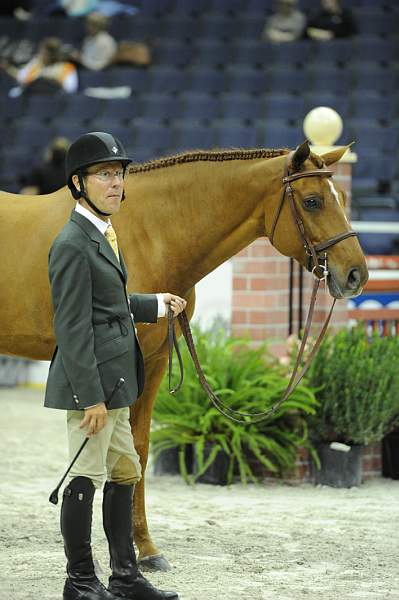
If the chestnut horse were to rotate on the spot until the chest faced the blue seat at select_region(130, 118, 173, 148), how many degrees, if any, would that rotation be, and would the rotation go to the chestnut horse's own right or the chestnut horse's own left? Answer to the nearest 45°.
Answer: approximately 90° to the chestnut horse's own left

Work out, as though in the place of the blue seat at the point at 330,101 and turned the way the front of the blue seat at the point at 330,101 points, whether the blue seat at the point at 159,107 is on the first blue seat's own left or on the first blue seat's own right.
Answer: on the first blue seat's own right

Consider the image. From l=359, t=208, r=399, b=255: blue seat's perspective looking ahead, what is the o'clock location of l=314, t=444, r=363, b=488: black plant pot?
The black plant pot is roughly at 12 o'clock from the blue seat.

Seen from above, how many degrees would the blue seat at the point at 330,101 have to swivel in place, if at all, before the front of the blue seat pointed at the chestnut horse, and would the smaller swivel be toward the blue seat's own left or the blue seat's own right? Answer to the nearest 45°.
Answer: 0° — it already faces it

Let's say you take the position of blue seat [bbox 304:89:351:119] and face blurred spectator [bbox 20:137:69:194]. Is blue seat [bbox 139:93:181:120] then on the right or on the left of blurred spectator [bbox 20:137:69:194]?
right

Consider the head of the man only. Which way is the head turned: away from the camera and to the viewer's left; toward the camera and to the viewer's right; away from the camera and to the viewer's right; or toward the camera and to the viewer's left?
toward the camera and to the viewer's right
